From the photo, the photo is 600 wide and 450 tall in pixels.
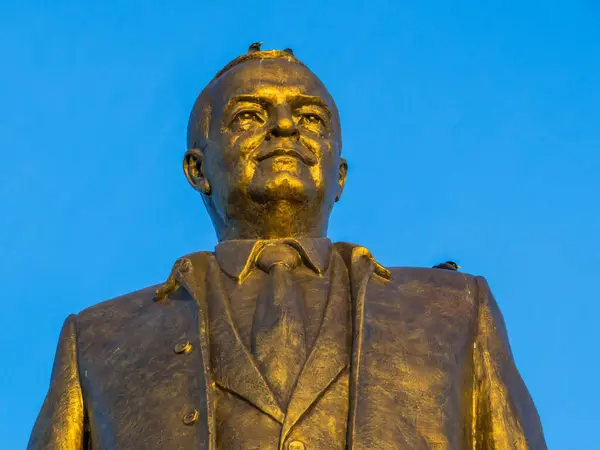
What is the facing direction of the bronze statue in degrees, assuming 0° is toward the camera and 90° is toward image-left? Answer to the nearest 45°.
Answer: approximately 0°
